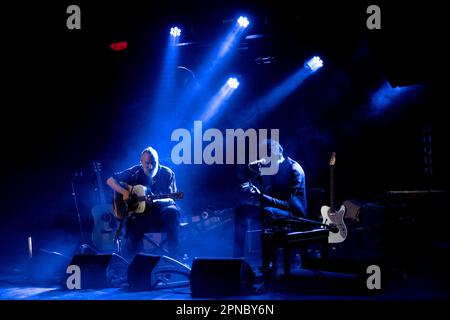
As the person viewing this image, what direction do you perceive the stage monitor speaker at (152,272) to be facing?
facing away from the viewer and to the right of the viewer

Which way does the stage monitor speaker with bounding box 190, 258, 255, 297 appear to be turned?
away from the camera

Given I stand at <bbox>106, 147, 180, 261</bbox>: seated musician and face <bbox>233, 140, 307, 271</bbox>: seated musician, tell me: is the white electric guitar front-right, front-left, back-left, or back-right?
front-left

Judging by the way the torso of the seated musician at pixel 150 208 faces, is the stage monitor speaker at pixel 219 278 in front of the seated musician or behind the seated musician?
in front

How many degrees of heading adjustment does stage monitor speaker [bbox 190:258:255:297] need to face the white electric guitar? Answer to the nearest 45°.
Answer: approximately 45° to its right

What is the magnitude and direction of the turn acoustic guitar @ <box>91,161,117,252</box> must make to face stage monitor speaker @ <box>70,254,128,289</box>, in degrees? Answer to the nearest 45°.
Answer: approximately 45° to its right

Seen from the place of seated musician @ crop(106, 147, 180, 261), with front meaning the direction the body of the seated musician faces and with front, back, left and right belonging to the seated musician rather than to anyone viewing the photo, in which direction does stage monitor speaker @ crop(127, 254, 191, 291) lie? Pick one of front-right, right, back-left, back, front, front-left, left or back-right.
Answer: front

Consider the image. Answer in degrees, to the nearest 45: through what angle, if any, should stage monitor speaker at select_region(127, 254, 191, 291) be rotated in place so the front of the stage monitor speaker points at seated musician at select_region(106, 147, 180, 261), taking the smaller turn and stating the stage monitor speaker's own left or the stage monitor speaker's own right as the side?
approximately 45° to the stage monitor speaker's own left

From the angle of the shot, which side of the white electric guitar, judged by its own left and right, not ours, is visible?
front

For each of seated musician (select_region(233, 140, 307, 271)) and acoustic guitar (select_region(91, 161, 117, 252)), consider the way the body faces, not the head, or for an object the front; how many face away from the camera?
0

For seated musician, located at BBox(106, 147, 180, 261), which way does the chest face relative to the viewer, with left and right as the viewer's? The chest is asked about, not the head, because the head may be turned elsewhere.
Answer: facing the viewer

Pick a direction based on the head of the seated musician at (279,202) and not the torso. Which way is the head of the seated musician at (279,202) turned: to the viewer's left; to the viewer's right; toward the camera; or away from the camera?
to the viewer's left

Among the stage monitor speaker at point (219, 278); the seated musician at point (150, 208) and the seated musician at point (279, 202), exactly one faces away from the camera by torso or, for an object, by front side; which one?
the stage monitor speaker

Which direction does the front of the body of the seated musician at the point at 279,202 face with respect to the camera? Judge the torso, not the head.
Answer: to the viewer's left

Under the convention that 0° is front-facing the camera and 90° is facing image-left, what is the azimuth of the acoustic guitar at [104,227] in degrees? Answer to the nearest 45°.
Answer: approximately 315°
